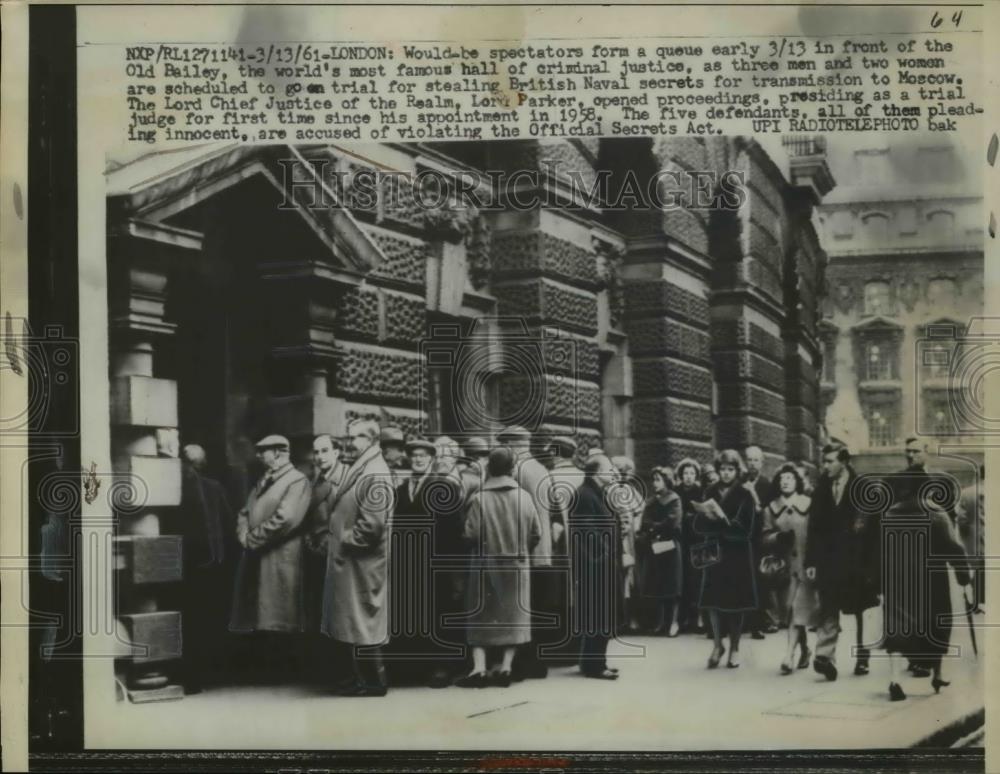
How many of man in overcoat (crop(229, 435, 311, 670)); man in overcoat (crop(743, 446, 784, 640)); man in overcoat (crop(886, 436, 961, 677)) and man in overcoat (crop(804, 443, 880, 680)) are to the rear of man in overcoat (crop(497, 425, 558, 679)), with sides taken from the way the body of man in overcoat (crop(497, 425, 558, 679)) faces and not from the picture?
3

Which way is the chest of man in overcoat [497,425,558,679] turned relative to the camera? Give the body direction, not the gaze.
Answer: to the viewer's left
